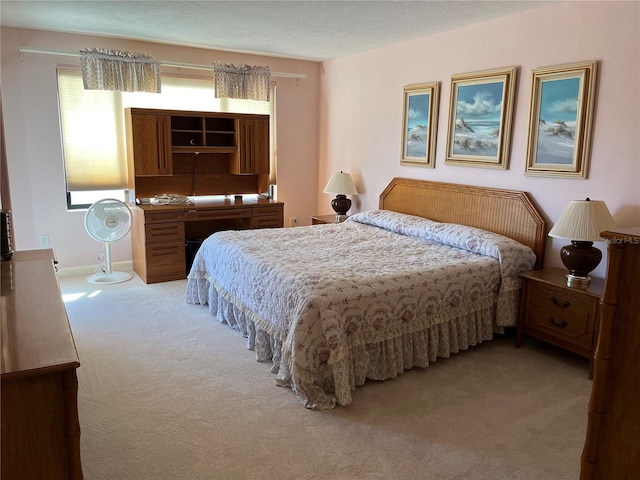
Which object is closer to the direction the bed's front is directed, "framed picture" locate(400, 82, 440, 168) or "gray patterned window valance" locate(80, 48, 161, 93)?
the gray patterned window valance

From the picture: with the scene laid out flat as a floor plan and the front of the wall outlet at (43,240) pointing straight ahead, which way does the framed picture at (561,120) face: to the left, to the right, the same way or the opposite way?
to the right

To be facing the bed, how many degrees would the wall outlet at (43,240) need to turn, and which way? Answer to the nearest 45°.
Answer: approximately 45° to its left

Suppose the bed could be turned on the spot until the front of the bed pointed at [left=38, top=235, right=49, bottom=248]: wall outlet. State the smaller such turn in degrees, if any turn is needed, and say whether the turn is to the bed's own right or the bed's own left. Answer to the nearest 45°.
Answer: approximately 45° to the bed's own right

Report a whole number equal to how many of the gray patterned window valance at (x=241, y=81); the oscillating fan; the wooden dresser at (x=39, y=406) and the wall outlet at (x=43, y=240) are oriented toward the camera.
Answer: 3

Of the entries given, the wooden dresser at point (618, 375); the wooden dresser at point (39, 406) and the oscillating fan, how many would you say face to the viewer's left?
1

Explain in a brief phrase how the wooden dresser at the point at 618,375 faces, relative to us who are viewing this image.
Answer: facing to the left of the viewer

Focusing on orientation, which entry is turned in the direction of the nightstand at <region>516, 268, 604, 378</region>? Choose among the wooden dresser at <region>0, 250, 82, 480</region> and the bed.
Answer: the wooden dresser

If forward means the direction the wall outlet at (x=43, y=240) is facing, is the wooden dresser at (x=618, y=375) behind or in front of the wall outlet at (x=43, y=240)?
in front

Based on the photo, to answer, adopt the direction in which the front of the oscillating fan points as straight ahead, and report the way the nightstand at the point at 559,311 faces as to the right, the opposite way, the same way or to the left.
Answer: to the right

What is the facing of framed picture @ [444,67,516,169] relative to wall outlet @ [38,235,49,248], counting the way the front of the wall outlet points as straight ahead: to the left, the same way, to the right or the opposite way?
to the right

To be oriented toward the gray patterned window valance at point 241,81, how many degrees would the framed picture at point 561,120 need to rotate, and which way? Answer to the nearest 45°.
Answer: approximately 45° to its right

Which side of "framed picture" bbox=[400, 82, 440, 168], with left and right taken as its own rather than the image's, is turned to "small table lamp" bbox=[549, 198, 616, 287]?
left

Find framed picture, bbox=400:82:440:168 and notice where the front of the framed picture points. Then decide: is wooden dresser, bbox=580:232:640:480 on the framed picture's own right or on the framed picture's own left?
on the framed picture's own left

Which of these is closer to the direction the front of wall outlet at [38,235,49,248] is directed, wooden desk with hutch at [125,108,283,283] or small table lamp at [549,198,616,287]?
the small table lamp

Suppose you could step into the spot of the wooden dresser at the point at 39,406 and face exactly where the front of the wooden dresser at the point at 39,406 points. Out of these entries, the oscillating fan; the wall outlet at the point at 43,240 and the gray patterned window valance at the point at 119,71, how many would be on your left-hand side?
3
